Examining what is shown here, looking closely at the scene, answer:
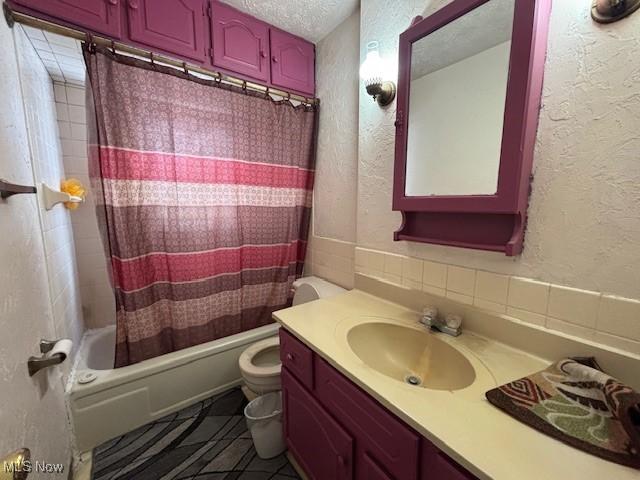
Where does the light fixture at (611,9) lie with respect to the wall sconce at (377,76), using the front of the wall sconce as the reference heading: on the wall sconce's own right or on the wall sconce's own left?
on the wall sconce's own left

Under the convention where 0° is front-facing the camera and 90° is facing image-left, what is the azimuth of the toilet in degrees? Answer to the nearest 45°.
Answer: approximately 45°

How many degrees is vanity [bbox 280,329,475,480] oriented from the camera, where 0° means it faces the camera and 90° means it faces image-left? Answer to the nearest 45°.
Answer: approximately 45°
